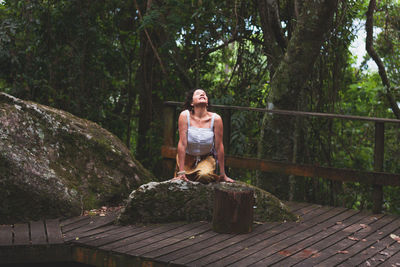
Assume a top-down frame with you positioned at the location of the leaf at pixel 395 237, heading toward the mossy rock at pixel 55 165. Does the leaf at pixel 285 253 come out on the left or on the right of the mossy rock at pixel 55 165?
left

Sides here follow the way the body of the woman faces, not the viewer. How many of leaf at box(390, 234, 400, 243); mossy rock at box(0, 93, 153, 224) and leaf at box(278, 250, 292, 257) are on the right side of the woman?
1

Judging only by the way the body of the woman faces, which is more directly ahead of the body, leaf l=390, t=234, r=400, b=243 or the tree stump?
the tree stump

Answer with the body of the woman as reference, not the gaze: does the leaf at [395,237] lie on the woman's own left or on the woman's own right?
on the woman's own left

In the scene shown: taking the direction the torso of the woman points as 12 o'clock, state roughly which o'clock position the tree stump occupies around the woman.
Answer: The tree stump is roughly at 11 o'clock from the woman.

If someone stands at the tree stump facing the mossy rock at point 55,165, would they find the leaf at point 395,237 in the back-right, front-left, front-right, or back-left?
back-right

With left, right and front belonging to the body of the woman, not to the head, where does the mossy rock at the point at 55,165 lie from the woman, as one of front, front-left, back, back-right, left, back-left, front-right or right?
right

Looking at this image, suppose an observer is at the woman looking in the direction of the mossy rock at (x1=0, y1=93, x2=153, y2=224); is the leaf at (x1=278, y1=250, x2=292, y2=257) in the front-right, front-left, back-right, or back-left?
back-left

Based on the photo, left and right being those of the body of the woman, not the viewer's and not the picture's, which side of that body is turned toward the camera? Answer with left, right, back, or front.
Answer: front

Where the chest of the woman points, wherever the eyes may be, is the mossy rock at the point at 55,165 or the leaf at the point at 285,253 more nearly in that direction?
the leaf

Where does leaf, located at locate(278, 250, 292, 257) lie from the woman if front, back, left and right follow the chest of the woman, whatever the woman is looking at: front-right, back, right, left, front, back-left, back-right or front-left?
front-left
